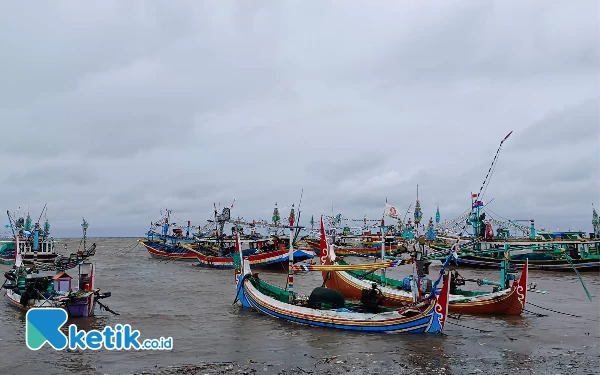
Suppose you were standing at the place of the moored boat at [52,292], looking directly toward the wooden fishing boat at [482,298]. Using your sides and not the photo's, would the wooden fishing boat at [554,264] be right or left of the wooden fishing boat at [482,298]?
left

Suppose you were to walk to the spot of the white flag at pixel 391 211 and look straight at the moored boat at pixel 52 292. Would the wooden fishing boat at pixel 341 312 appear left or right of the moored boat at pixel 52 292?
left
